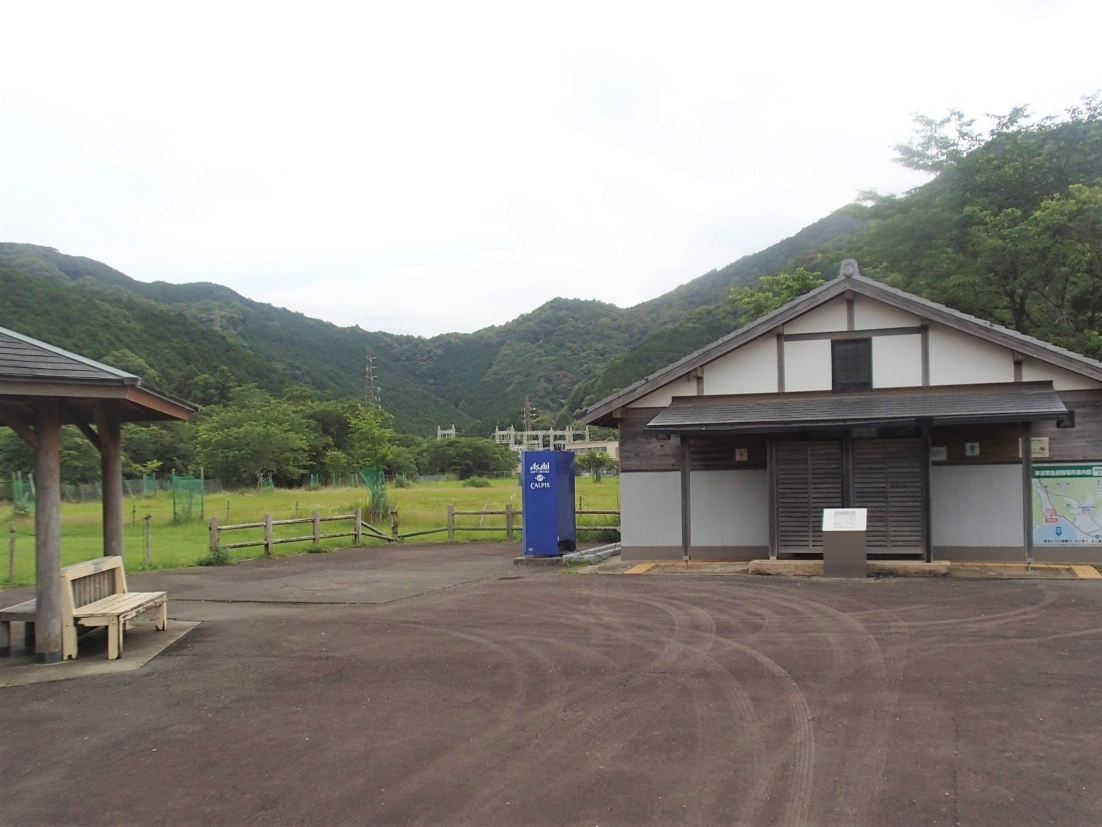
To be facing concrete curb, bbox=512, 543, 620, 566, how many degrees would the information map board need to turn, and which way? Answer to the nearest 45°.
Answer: approximately 90° to its right

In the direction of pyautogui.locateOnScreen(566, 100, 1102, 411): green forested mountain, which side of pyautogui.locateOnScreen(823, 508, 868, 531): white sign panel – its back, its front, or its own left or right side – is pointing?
back

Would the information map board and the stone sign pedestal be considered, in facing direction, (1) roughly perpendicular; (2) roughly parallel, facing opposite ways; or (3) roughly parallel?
roughly parallel

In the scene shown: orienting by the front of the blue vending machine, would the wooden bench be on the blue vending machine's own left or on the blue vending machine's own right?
on the blue vending machine's own right

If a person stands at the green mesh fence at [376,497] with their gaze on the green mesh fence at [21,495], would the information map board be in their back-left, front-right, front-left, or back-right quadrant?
back-left

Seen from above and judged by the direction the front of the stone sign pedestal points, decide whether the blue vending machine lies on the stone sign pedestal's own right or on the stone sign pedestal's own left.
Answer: on the stone sign pedestal's own right

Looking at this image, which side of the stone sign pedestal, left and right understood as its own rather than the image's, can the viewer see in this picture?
front

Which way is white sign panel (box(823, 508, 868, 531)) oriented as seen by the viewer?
toward the camera
